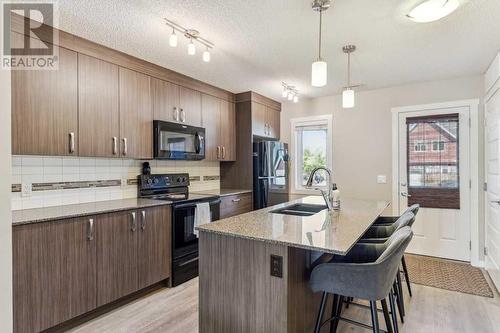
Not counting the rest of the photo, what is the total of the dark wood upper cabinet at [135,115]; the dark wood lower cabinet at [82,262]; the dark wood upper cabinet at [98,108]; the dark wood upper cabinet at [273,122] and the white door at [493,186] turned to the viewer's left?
1

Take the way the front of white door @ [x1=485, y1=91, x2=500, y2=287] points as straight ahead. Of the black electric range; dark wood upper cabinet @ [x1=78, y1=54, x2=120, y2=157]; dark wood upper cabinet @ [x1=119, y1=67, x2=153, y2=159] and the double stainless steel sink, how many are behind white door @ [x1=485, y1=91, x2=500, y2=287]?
0

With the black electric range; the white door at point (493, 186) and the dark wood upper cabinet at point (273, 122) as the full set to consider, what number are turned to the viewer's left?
1

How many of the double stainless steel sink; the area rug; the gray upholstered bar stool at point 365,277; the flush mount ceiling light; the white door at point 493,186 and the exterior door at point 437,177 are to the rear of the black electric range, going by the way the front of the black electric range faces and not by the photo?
0

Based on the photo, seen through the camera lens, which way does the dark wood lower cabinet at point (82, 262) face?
facing the viewer and to the right of the viewer

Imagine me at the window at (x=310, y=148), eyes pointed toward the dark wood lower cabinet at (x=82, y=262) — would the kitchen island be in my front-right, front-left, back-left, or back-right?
front-left

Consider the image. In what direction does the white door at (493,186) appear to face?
to the viewer's left

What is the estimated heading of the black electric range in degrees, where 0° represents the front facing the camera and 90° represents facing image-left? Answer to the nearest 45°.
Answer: approximately 315°

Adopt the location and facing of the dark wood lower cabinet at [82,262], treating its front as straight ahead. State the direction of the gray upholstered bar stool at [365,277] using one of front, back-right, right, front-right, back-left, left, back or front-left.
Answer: front

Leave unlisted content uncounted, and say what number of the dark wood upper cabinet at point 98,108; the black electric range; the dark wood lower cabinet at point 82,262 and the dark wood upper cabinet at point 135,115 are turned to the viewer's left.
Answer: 0

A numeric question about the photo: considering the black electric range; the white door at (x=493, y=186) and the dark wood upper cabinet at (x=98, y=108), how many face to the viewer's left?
1

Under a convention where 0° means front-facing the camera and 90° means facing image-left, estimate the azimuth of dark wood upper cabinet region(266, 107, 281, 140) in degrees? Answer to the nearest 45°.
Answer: approximately 315°

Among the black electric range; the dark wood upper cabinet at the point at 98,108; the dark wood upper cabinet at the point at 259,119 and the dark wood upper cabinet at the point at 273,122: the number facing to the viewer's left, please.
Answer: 0

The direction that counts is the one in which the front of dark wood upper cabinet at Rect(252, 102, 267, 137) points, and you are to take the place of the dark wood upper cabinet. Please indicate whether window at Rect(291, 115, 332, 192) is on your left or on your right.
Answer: on your left

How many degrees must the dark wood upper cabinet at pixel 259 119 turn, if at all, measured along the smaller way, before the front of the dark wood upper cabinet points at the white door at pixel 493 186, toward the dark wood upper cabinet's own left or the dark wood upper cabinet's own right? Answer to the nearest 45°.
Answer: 0° — it already faces it

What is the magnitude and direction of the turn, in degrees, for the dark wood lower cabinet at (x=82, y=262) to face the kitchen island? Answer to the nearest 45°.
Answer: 0° — it already faces it

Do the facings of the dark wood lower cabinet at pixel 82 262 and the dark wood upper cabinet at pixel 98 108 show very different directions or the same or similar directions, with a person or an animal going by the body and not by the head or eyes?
same or similar directions

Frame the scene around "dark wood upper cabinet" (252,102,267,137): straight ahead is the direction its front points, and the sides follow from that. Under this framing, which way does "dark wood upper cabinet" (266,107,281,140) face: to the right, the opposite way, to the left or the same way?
the same way

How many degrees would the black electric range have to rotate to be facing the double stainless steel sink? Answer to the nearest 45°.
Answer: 0° — it already faces it

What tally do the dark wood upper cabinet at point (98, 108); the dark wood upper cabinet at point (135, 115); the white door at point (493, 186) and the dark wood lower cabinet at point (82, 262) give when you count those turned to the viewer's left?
1

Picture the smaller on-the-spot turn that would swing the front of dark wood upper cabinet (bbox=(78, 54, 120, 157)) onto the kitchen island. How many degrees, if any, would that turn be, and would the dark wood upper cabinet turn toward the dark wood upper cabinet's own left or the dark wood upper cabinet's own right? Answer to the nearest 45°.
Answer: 0° — it already faces it

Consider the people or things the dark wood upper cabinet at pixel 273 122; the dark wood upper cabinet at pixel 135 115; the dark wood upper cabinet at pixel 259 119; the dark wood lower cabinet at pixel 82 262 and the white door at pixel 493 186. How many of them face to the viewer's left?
1
